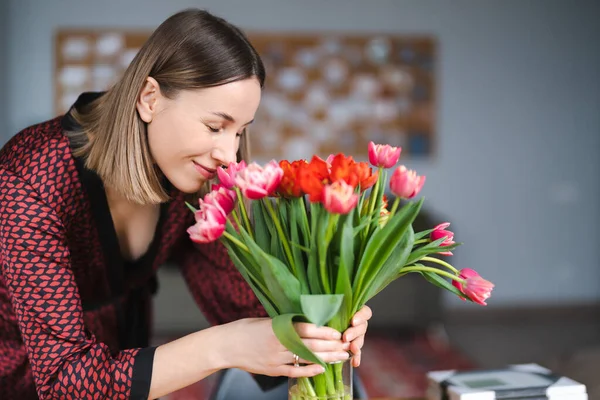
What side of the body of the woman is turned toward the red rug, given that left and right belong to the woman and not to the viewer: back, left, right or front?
left

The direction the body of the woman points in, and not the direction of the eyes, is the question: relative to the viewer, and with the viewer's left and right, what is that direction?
facing the viewer and to the right of the viewer
